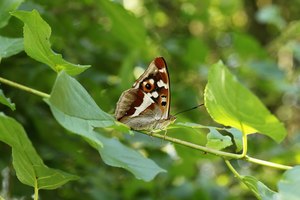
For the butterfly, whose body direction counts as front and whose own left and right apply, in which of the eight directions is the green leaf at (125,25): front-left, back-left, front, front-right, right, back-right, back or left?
left

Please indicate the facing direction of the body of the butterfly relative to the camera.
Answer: to the viewer's right
